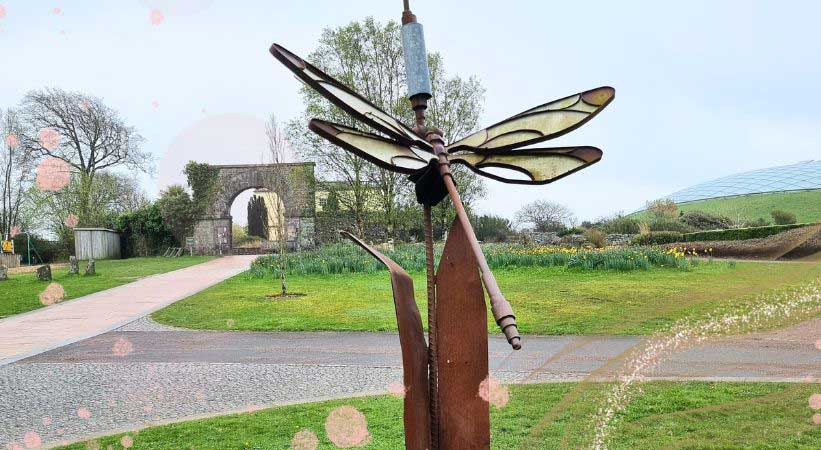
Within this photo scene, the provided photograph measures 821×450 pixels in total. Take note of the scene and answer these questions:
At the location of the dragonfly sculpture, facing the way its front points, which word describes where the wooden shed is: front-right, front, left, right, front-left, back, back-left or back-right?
front

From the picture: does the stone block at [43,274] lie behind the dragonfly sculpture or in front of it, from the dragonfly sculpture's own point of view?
in front

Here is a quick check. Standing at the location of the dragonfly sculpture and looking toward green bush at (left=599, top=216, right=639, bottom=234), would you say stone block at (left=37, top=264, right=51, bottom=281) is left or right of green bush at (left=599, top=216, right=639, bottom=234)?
left

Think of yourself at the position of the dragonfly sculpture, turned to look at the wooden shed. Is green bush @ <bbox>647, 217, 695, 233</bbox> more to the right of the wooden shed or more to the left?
right

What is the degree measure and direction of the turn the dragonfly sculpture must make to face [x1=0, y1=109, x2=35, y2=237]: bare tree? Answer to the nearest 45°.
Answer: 0° — it already faces it

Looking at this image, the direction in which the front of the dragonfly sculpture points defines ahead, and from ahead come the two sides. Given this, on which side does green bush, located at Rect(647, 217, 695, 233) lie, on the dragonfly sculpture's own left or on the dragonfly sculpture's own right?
on the dragonfly sculpture's own right

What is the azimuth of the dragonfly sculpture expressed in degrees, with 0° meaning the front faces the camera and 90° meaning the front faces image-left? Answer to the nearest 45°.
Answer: approximately 135°

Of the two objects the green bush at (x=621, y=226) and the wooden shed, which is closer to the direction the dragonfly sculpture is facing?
the wooden shed

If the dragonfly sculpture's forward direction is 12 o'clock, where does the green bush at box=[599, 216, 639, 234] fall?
The green bush is roughly at 2 o'clock from the dragonfly sculpture.

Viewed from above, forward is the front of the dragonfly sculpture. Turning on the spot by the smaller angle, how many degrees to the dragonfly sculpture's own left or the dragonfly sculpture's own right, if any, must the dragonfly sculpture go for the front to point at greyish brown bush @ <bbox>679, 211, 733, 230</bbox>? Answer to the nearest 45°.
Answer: approximately 90° to the dragonfly sculpture's own right
